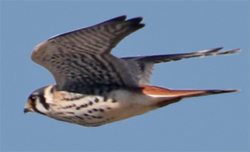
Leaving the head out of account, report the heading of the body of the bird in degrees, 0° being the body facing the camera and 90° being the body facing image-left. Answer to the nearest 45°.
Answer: approximately 90°
